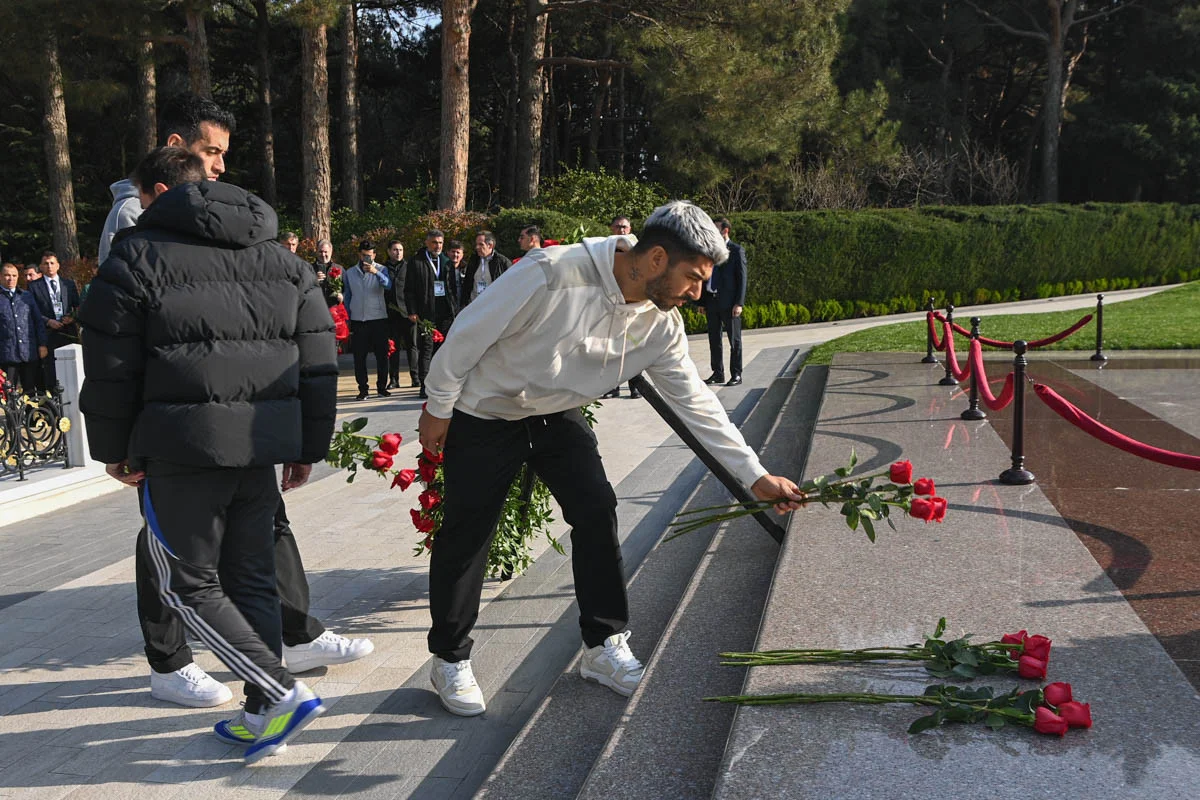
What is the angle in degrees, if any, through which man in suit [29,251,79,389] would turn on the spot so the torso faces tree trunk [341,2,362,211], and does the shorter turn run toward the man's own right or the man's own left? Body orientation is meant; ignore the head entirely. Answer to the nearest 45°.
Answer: approximately 135° to the man's own left

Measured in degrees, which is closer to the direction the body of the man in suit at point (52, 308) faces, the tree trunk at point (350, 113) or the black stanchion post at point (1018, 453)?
the black stanchion post

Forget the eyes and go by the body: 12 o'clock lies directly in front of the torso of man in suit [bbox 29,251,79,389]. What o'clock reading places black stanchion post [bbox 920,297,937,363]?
The black stanchion post is roughly at 10 o'clock from the man in suit.

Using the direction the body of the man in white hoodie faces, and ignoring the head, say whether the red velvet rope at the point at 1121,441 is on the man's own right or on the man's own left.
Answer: on the man's own left

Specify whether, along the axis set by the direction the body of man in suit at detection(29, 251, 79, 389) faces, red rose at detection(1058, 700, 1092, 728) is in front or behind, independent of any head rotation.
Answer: in front

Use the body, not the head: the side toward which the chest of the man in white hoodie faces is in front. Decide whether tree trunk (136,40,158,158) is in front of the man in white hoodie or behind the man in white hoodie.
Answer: behind

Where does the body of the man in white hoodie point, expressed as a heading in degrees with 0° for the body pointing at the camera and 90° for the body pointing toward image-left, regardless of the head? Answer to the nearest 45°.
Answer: approximately 315°

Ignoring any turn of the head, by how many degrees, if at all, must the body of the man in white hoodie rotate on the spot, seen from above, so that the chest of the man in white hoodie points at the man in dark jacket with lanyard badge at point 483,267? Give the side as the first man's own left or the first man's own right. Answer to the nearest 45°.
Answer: approximately 135° to the first man's own left

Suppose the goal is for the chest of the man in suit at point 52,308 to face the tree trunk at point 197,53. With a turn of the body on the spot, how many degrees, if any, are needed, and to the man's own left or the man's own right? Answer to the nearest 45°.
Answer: approximately 180°

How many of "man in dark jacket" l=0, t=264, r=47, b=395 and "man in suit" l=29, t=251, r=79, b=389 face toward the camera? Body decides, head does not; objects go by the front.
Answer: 2
